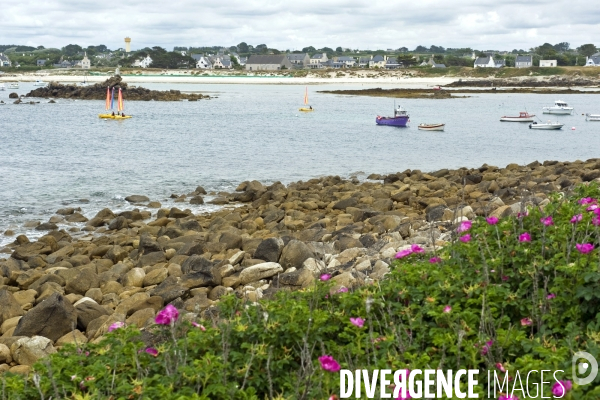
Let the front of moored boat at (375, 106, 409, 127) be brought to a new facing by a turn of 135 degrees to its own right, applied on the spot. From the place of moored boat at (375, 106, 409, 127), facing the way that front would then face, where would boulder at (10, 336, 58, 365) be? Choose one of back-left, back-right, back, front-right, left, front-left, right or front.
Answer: front-left

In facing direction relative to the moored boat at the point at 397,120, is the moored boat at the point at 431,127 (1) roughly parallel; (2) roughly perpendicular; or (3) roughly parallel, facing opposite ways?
roughly parallel

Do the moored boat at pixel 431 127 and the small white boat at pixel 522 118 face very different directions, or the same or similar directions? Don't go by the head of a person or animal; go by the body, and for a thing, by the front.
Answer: same or similar directions

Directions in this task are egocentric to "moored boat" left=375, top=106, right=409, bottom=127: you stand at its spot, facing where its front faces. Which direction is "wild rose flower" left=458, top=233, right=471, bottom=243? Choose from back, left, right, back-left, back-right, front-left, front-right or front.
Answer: right

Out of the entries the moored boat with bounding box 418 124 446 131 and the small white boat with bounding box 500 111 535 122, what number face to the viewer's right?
2

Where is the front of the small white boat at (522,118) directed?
to the viewer's right

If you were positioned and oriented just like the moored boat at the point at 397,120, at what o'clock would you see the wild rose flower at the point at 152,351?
The wild rose flower is roughly at 3 o'clock from the moored boat.

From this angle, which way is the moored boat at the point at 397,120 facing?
to the viewer's right

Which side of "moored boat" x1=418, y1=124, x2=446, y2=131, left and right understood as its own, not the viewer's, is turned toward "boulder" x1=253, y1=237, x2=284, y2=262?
right

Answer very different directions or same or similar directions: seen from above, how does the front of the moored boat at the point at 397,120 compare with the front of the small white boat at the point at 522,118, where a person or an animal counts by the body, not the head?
same or similar directions
